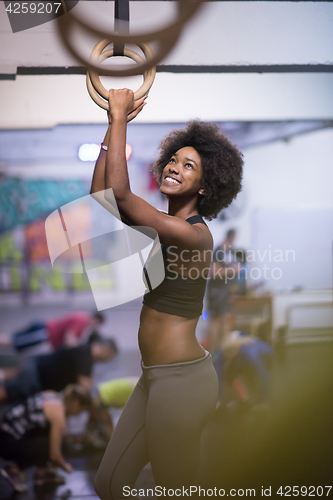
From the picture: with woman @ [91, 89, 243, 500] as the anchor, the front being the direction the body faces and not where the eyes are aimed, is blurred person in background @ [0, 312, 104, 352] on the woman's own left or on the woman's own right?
on the woman's own right

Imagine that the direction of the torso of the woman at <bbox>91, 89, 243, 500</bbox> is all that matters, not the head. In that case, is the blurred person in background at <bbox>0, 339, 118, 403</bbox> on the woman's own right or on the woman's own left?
on the woman's own right

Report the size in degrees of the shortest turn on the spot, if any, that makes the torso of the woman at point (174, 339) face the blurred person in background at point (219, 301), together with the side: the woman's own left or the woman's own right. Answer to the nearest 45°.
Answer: approximately 90° to the woman's own right

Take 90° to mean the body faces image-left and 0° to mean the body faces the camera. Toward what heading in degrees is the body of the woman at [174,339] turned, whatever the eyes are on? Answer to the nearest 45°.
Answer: approximately 90°
